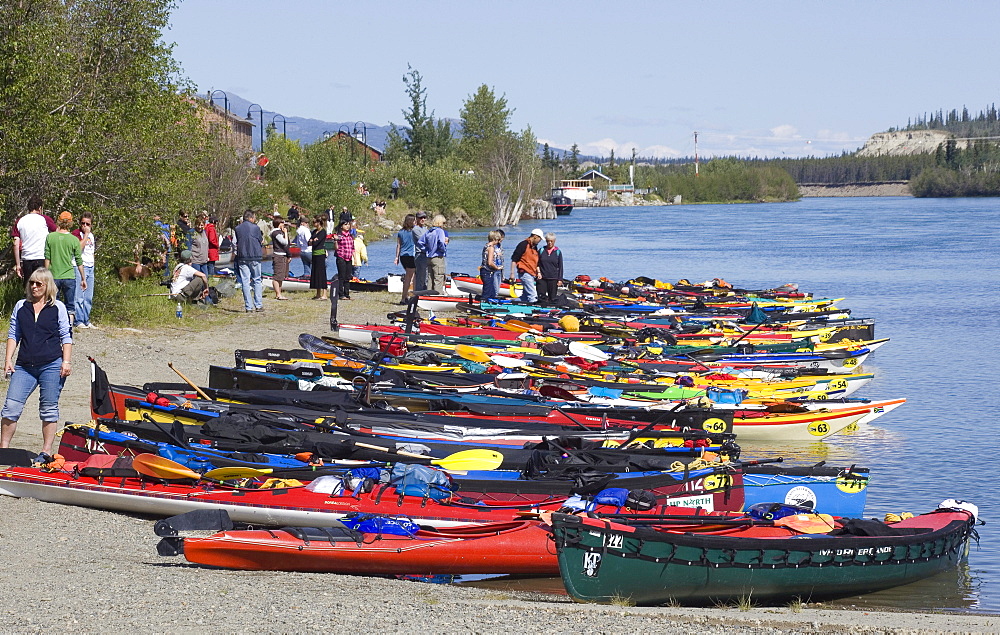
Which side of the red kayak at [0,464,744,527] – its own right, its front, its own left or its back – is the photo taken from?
right

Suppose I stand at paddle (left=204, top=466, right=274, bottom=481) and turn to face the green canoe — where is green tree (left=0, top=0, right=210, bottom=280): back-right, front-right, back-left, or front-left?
back-left

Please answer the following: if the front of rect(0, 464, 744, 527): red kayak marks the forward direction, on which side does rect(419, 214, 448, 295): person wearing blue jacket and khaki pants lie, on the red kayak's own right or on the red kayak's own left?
on the red kayak's own left

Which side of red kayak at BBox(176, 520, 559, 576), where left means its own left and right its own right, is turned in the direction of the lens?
right

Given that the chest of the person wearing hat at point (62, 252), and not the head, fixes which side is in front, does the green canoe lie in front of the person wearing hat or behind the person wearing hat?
behind

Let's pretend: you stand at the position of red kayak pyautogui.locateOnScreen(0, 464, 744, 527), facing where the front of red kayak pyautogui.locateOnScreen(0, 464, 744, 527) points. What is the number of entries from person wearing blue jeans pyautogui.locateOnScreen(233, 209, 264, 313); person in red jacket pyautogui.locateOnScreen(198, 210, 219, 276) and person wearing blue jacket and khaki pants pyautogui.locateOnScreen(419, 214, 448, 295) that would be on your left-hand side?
3

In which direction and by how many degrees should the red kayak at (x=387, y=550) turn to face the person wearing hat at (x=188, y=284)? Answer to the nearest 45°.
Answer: approximately 90° to its left

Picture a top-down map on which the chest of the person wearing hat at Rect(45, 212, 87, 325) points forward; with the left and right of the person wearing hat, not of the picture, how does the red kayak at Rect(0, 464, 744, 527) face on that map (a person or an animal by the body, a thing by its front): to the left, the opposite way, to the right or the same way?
to the right

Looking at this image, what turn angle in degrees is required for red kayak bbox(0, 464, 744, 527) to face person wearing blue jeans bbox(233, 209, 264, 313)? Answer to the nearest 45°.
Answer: approximately 90° to its left

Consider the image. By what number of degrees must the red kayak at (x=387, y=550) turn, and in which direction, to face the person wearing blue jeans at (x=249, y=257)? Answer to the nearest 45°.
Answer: approximately 90° to its left

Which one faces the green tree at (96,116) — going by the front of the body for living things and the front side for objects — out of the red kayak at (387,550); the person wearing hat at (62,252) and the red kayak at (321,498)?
the person wearing hat

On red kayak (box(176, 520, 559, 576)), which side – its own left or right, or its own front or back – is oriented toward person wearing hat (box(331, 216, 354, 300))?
left

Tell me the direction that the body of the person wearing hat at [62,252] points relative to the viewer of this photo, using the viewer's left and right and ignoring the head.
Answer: facing away from the viewer

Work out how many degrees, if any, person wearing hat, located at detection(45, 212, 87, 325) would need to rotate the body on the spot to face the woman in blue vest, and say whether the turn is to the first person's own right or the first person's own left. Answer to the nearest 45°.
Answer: approximately 180°

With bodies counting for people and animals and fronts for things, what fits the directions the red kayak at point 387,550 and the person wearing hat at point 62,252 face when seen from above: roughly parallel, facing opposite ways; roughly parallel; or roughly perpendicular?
roughly perpendicular
